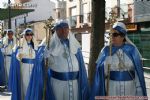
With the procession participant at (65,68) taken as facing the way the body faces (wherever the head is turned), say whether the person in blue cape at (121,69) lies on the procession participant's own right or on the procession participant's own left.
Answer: on the procession participant's own left

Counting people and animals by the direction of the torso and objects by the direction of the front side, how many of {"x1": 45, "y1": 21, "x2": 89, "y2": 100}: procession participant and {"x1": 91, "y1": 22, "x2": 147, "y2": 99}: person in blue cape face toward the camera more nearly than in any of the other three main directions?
2

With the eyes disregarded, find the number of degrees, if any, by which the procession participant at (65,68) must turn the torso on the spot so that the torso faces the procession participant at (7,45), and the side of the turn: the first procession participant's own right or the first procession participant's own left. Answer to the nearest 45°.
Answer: approximately 180°

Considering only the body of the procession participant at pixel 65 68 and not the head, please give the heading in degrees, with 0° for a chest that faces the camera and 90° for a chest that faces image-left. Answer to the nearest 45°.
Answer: approximately 0°

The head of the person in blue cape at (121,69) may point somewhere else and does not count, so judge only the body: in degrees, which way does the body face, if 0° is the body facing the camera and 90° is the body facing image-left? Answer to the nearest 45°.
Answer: approximately 0°
